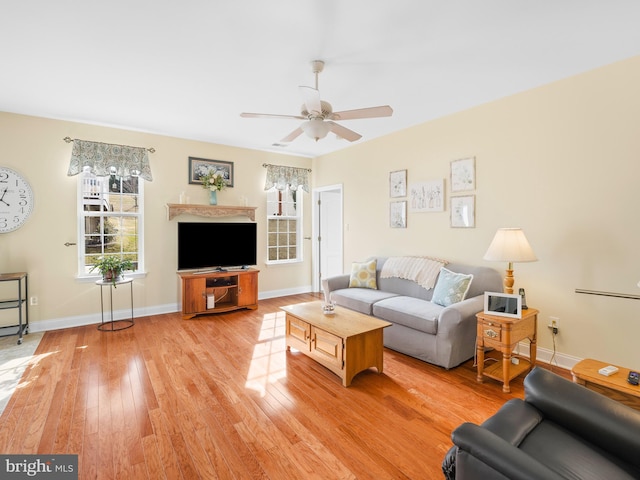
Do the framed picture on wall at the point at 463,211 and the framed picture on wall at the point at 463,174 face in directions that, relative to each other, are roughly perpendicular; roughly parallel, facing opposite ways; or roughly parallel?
roughly parallel

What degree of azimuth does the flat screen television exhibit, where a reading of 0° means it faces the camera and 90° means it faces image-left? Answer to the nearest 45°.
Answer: approximately 0°

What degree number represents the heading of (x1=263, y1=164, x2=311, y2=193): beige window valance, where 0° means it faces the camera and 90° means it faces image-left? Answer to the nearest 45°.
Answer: approximately 315°

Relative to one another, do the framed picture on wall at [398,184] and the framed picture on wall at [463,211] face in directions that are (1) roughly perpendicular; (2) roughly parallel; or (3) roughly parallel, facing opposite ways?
roughly parallel

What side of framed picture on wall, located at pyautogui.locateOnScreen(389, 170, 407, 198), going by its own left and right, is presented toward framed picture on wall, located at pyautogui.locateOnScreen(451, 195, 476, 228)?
left

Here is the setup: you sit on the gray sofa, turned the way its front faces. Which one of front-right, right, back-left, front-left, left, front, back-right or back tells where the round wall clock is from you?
front-right

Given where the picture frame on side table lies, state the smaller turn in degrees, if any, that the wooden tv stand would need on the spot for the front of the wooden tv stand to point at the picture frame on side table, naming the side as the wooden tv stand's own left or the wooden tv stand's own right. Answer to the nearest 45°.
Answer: approximately 45° to the wooden tv stand's own left

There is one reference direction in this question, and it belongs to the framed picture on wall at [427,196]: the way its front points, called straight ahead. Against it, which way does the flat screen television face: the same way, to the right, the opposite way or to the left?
to the left

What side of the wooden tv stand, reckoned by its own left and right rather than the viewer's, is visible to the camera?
front

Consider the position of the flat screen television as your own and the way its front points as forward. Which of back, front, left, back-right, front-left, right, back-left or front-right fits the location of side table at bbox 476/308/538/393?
front-left

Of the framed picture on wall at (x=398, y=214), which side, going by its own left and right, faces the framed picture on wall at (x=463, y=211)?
left

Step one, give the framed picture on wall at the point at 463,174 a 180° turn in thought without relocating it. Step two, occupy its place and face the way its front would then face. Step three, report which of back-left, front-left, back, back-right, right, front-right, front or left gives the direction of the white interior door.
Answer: left

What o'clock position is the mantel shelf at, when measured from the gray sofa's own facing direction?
The mantel shelf is roughly at 2 o'clock from the gray sofa.

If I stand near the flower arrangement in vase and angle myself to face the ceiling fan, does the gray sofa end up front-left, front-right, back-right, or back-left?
front-left

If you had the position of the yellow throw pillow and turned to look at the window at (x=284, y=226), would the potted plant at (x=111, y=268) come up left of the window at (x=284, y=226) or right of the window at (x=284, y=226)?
left

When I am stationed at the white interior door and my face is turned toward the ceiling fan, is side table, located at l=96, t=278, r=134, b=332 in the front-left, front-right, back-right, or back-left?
front-right

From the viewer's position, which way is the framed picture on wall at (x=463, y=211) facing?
facing the viewer and to the left of the viewer

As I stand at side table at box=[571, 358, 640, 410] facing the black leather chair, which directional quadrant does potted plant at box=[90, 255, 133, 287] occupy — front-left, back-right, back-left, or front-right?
front-right
